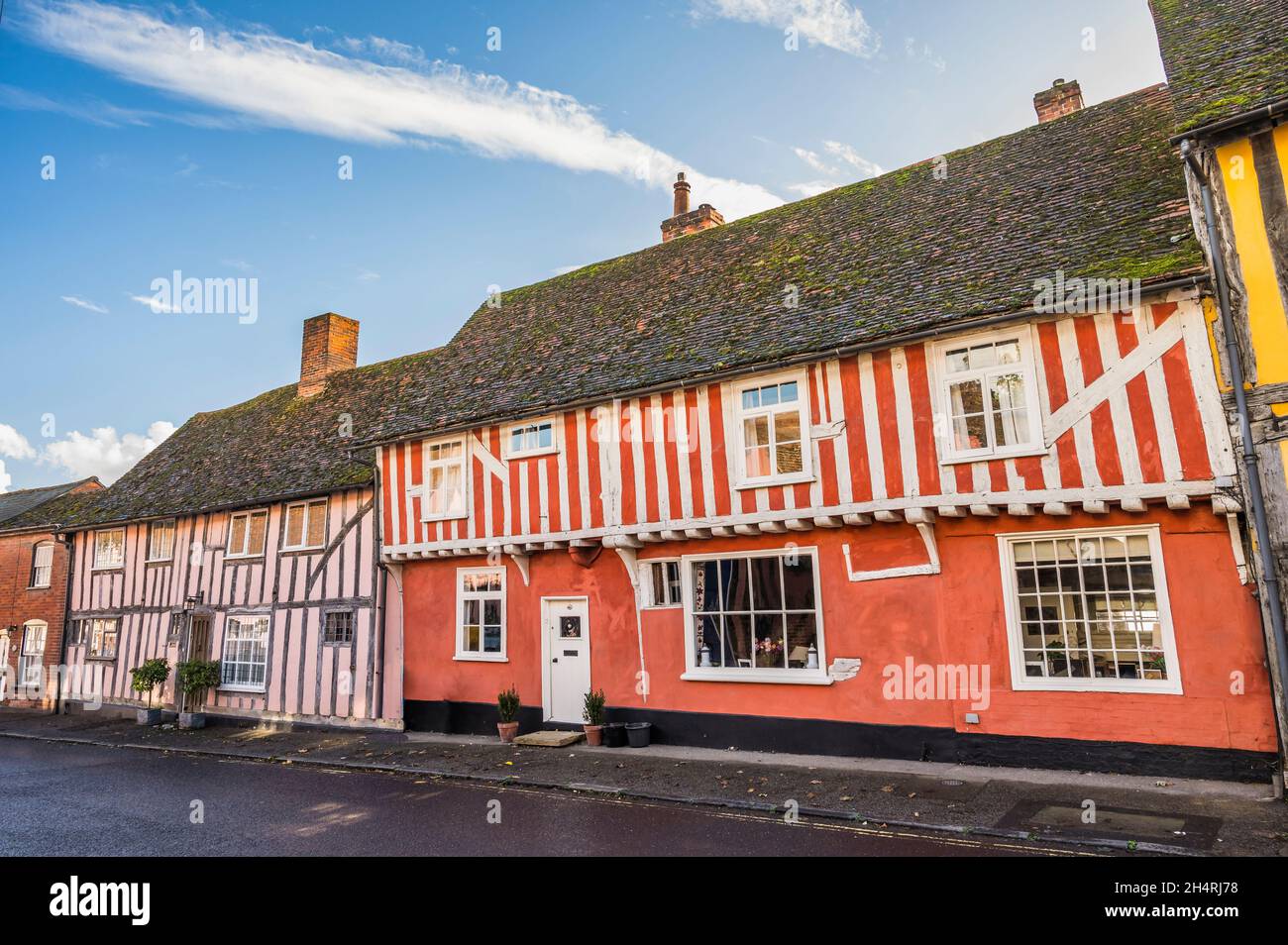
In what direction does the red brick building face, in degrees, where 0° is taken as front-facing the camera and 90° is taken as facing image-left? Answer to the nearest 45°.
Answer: approximately 45°

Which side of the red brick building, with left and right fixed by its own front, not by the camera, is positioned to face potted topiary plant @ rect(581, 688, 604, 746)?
left

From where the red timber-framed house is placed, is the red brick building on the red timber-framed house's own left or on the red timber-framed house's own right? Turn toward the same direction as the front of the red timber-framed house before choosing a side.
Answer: on the red timber-framed house's own right

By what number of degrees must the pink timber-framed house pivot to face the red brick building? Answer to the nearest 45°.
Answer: approximately 90° to its right

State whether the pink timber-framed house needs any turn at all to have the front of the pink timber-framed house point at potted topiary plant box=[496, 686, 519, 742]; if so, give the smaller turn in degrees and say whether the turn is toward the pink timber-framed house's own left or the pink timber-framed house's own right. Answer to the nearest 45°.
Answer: approximately 90° to the pink timber-framed house's own left

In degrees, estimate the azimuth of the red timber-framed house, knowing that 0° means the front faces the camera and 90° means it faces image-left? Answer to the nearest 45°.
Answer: approximately 45°

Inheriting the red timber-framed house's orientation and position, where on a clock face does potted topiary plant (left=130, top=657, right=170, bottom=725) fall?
The potted topiary plant is roughly at 2 o'clock from the red timber-framed house.

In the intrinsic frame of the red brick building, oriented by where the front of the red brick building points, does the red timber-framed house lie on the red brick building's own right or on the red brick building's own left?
on the red brick building's own left

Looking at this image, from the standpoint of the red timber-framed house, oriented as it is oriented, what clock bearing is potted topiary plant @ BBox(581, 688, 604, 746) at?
The potted topiary plant is roughly at 2 o'clock from the red timber-framed house.

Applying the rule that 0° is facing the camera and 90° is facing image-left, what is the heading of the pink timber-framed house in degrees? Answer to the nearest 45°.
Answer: approximately 45°

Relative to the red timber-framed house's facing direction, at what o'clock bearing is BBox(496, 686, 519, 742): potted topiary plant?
The potted topiary plant is roughly at 2 o'clock from the red timber-framed house.

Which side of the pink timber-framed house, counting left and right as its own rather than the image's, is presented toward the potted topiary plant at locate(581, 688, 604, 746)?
left

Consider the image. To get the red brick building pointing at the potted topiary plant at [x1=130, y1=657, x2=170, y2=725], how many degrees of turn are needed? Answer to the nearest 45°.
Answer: approximately 45° to its left
